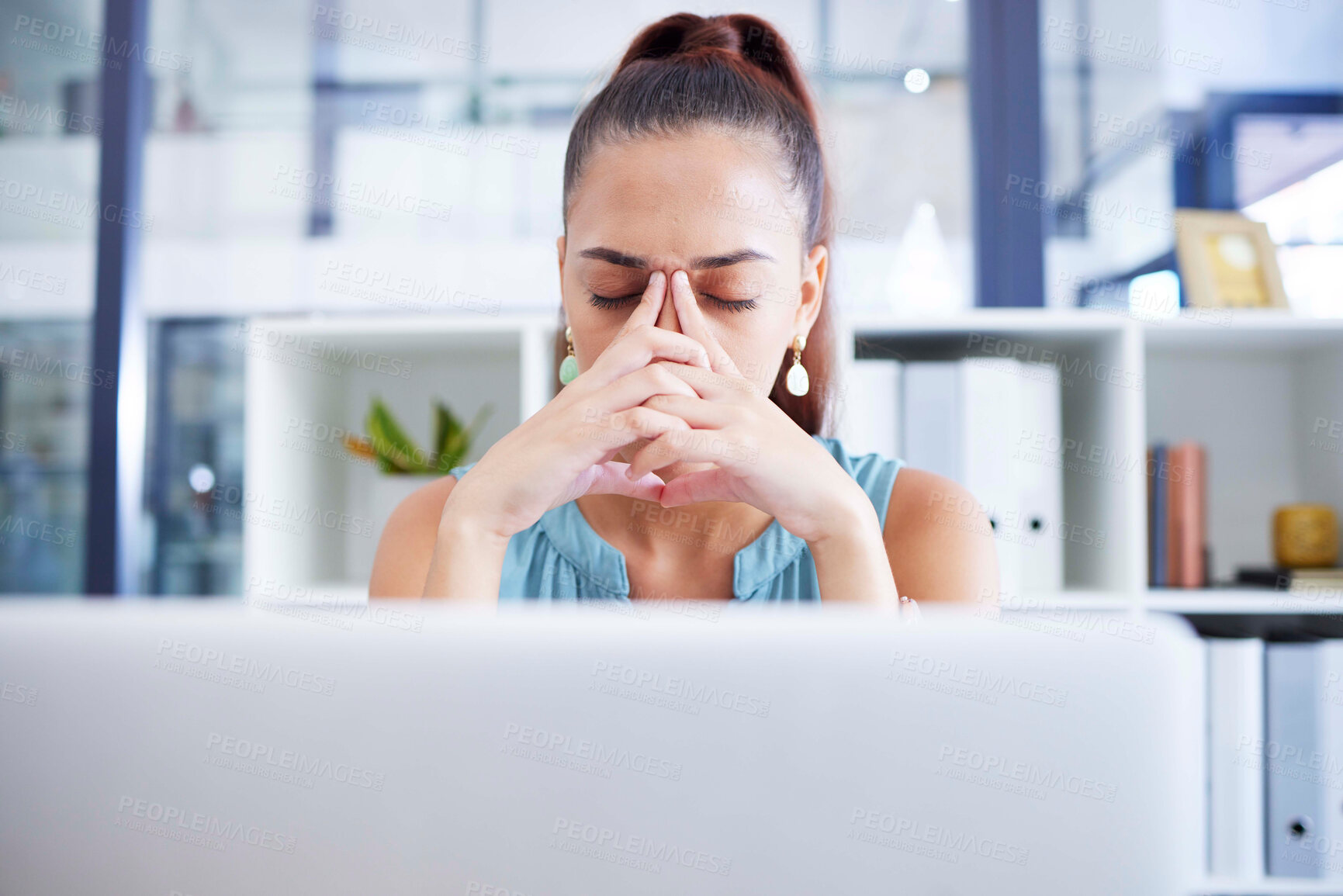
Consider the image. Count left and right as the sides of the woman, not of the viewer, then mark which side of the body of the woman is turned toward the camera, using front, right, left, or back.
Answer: front

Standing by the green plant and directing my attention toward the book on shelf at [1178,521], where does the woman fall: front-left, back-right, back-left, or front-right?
front-right

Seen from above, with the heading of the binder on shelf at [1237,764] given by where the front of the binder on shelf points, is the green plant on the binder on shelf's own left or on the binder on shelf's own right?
on the binder on shelf's own right

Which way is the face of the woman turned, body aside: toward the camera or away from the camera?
toward the camera

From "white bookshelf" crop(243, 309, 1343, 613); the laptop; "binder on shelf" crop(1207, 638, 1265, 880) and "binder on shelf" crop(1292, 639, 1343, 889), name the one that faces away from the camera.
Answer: the laptop

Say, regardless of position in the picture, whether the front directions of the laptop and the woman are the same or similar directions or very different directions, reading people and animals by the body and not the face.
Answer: very different directions

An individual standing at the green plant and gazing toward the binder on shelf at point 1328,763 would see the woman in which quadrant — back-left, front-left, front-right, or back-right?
front-right

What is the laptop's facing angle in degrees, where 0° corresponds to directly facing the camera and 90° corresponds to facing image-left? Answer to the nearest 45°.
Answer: approximately 180°

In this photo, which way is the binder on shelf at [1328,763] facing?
toward the camera

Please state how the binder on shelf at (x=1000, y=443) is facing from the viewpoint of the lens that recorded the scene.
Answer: facing the viewer

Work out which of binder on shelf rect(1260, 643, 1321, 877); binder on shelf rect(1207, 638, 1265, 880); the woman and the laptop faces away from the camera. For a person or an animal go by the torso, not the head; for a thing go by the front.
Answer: the laptop

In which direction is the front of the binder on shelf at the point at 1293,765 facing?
toward the camera
